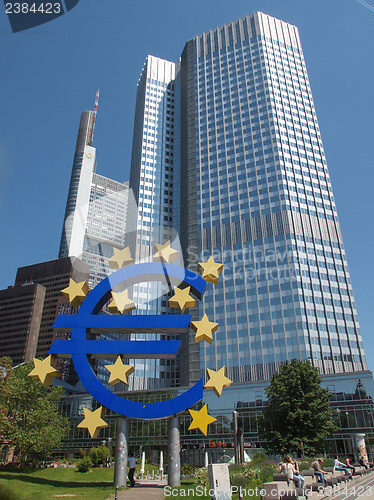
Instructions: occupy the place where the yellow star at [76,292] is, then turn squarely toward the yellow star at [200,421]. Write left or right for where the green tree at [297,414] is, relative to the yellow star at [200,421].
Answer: left

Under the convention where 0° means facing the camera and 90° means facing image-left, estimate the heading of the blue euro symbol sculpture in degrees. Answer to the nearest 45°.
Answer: approximately 0°

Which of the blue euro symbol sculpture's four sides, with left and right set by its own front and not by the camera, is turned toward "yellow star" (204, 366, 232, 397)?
left

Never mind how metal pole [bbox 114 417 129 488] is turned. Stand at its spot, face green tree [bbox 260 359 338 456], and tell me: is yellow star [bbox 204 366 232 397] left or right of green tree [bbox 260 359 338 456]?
right

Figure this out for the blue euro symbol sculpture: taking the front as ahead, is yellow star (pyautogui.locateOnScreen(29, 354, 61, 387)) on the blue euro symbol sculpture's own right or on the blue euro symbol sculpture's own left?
on the blue euro symbol sculpture's own right

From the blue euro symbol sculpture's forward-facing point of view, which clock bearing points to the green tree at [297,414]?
The green tree is roughly at 8 o'clock from the blue euro symbol sculpture.
